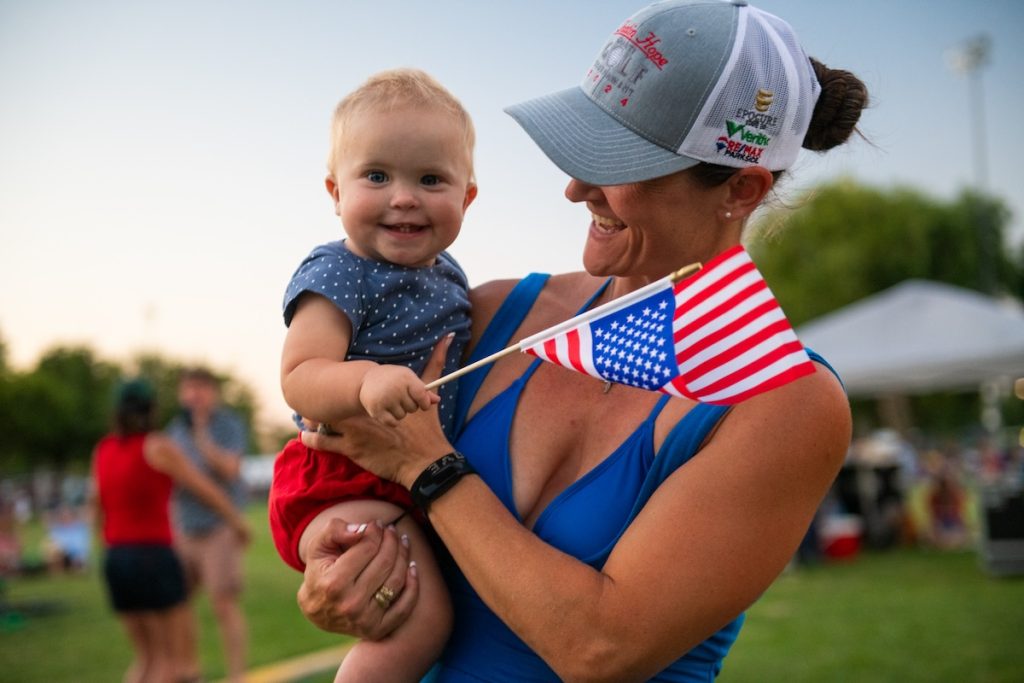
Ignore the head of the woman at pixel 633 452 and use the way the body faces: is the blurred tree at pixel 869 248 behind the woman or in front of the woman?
behind

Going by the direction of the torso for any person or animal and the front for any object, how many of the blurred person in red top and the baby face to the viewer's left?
0

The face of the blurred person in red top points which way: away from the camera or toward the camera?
away from the camera

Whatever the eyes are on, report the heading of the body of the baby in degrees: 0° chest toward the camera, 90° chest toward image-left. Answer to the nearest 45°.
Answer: approximately 315°

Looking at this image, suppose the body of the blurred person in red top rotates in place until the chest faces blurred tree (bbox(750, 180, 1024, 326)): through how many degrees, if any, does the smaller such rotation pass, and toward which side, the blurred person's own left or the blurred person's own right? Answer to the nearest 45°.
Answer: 0° — they already face it

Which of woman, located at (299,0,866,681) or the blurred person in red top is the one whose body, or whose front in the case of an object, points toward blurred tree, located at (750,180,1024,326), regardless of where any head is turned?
the blurred person in red top

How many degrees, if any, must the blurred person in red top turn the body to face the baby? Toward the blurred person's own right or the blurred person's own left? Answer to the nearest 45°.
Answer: approximately 135° to the blurred person's own right

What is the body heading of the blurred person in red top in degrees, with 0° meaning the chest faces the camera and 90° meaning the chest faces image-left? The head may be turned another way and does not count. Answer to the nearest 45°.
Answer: approximately 225°

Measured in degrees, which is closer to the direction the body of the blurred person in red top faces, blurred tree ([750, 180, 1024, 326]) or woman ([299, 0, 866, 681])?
the blurred tree

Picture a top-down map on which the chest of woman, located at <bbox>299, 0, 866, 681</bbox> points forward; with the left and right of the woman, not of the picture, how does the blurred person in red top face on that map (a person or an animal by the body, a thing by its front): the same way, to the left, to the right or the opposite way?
the opposite way
